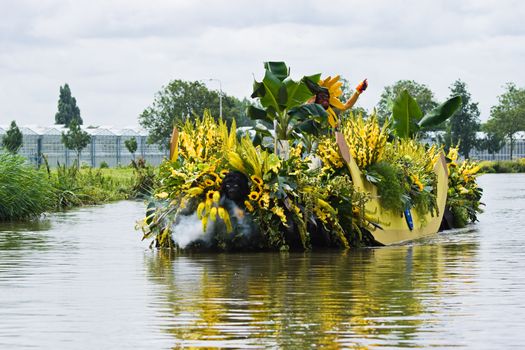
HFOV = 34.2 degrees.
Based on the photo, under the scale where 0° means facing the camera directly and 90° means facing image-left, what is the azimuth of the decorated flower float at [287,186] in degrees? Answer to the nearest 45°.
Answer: approximately 45°

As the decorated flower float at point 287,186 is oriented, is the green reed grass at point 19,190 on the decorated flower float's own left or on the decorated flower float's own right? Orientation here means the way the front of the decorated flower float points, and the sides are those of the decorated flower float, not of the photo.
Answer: on the decorated flower float's own right

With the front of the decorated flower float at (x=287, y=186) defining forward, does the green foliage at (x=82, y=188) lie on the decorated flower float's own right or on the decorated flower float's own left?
on the decorated flower float's own right
